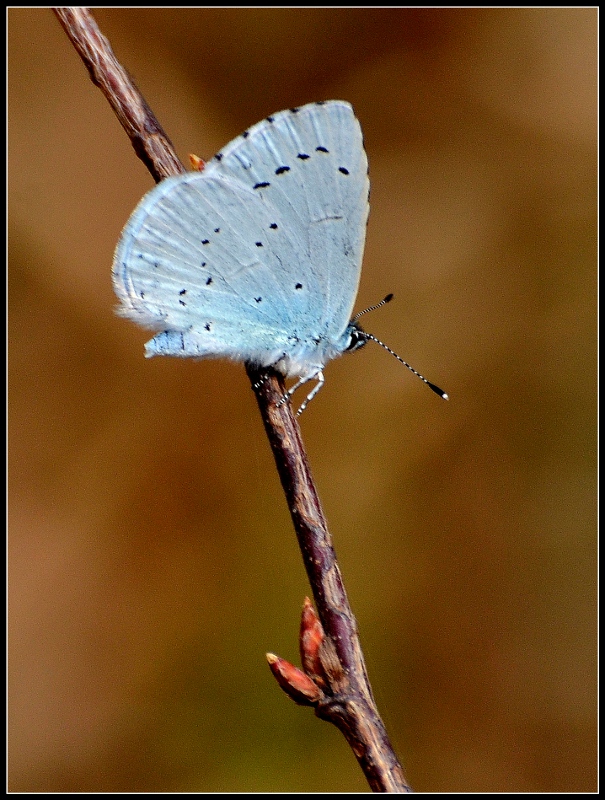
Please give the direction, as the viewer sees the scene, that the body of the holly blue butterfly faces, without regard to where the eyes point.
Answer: to the viewer's right
